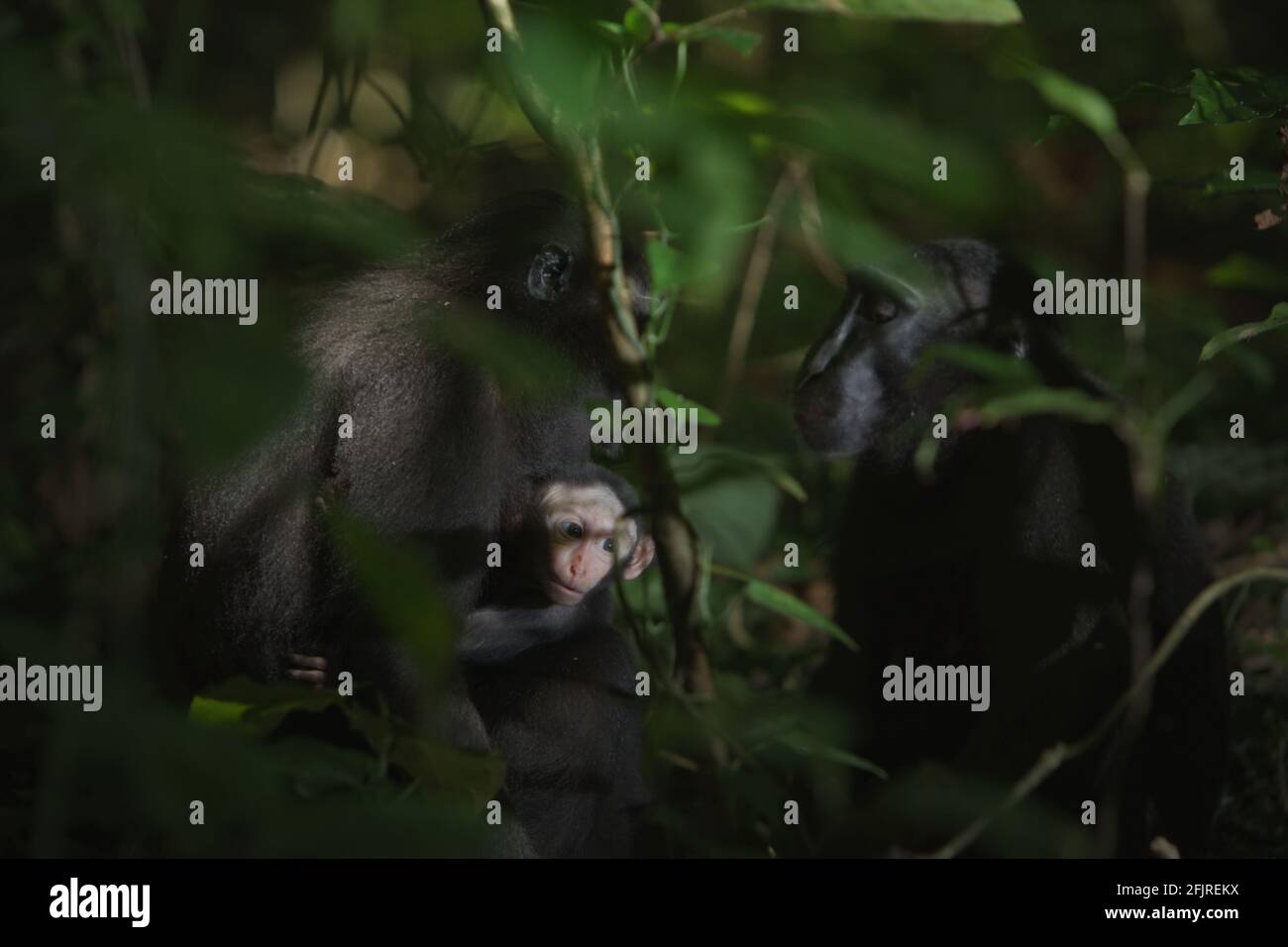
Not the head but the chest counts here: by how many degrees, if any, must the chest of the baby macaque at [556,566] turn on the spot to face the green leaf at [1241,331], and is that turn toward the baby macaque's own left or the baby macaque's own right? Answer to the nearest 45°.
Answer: approximately 45° to the baby macaque's own left

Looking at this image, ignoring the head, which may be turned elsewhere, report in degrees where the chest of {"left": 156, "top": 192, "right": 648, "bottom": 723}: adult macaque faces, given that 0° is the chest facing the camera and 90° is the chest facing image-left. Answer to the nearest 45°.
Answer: approximately 270°

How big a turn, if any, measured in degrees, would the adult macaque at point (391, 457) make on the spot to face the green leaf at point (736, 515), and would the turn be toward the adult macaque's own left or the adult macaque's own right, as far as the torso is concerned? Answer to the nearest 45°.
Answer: approximately 45° to the adult macaque's own left

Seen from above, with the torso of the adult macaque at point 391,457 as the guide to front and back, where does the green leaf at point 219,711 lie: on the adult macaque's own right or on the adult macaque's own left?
on the adult macaque's own right
